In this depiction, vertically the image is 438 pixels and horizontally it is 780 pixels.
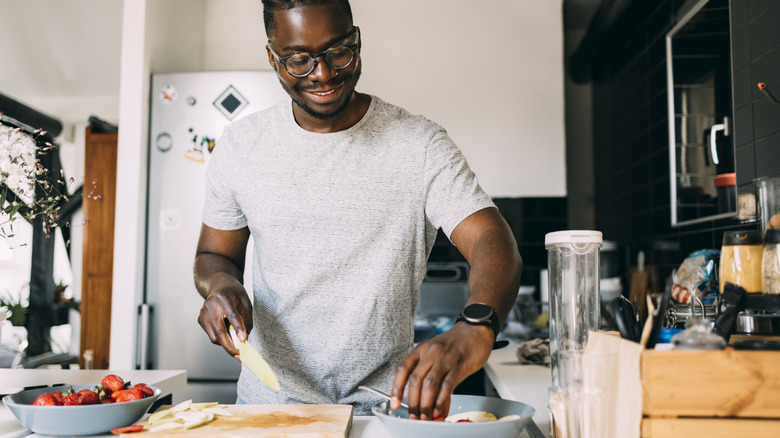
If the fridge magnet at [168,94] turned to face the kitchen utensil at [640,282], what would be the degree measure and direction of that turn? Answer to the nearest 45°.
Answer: approximately 90° to its left

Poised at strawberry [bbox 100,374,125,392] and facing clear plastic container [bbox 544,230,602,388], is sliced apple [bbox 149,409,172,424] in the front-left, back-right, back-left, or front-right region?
front-right

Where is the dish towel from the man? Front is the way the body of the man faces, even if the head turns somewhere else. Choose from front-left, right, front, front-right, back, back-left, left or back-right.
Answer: back-left

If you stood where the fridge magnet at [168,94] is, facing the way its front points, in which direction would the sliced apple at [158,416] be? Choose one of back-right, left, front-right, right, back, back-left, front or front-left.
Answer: front

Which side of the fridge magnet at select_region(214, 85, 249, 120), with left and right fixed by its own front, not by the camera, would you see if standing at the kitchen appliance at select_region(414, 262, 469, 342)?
left

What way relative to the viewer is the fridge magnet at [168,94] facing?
toward the camera

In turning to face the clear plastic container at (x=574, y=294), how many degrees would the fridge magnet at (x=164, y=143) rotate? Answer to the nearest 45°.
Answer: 0° — it already faces it

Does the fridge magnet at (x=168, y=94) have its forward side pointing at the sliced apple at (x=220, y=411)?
yes

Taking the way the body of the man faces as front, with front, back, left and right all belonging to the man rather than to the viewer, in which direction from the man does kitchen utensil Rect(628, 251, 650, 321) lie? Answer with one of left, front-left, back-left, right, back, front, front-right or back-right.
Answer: back-left

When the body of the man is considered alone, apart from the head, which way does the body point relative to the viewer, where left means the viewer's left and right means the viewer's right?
facing the viewer

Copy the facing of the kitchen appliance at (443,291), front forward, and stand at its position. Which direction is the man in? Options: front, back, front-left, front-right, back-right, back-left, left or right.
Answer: front

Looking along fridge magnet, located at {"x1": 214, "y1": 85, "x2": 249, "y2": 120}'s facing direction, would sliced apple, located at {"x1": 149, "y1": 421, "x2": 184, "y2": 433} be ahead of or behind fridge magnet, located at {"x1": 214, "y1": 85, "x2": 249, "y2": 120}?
ahead

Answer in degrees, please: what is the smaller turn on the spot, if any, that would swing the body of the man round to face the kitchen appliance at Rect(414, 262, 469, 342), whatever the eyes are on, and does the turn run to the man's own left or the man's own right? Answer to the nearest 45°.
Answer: approximately 180°

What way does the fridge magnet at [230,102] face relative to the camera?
toward the camera

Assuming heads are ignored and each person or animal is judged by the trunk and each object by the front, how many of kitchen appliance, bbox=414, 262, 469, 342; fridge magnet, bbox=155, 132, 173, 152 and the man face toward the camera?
3

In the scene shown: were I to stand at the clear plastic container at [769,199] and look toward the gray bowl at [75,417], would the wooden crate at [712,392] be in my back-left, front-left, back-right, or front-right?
front-left
